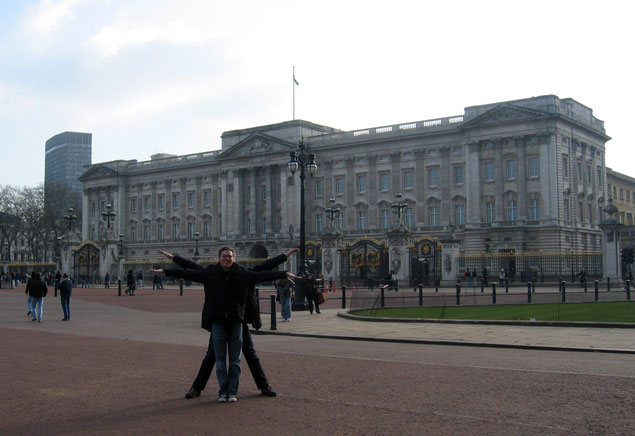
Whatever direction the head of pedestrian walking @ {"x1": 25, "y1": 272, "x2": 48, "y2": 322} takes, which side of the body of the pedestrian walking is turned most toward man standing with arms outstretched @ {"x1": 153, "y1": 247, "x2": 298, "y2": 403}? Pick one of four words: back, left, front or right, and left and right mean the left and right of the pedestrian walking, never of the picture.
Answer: back

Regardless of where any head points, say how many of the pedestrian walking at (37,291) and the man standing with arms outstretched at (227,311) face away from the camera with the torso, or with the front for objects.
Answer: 1

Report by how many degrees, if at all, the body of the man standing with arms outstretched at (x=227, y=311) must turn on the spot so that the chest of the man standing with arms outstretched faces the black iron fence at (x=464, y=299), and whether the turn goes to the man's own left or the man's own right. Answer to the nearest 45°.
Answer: approximately 135° to the man's own left

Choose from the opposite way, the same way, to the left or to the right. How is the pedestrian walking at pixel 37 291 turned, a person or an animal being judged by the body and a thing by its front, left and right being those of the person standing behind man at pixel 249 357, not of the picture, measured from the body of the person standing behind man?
the opposite way

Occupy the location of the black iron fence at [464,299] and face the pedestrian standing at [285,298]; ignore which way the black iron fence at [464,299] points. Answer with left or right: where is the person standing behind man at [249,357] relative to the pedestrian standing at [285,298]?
left

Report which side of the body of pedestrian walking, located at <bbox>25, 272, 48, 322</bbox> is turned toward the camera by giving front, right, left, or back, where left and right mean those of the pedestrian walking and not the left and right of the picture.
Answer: back

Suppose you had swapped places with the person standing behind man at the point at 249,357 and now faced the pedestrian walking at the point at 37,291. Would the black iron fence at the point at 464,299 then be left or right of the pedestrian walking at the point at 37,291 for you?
right

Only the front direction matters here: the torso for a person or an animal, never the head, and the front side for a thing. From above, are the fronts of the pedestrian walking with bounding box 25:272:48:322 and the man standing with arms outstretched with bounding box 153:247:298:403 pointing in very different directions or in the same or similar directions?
very different directions

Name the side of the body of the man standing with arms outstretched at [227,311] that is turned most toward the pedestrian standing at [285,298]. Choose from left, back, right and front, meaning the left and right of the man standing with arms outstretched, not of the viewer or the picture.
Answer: back

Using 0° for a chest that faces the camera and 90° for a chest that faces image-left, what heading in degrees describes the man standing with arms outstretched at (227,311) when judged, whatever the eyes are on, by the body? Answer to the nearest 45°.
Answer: approximately 0°

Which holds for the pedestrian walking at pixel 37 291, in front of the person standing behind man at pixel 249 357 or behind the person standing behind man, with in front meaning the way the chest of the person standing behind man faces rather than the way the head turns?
behind

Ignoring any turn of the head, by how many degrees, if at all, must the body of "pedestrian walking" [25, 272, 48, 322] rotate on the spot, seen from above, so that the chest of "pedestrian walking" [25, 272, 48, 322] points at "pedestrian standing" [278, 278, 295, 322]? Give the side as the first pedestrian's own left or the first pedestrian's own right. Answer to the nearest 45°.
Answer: approximately 135° to the first pedestrian's own right
